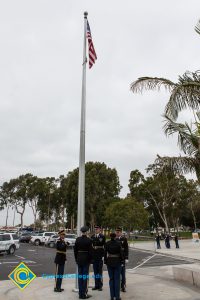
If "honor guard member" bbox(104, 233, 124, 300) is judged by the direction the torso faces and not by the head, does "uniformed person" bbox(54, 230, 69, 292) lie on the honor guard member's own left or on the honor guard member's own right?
on the honor guard member's own left

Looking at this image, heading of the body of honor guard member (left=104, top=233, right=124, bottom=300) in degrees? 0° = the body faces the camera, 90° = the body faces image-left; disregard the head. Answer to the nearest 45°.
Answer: approximately 180°

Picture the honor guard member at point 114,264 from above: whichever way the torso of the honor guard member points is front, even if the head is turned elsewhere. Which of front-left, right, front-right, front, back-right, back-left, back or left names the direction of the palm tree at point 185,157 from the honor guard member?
front-right

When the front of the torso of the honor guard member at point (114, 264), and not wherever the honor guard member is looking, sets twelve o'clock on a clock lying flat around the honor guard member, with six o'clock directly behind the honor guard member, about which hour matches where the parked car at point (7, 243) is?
The parked car is roughly at 11 o'clock from the honor guard member.

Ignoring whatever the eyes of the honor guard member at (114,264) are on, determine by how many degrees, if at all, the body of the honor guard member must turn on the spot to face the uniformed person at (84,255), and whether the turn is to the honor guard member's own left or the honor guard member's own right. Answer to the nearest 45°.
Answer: approximately 90° to the honor guard member's own left
